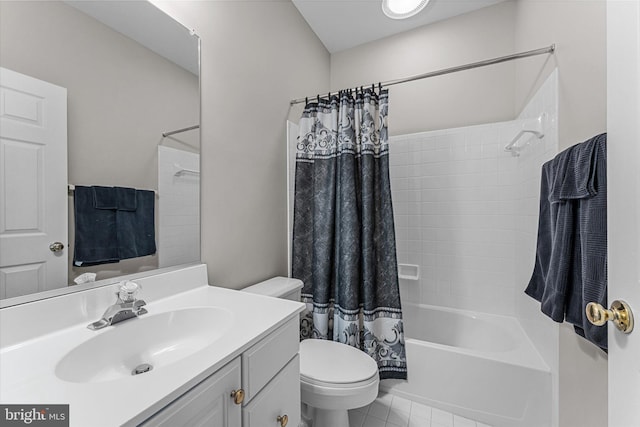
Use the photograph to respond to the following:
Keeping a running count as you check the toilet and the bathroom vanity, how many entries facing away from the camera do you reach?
0

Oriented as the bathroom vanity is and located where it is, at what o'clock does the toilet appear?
The toilet is roughly at 10 o'clock from the bathroom vanity.

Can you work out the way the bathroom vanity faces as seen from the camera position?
facing the viewer and to the right of the viewer

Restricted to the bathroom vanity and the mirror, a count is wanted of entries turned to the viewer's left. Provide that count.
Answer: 0

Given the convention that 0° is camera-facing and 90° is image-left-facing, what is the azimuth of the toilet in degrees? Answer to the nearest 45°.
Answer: approximately 315°

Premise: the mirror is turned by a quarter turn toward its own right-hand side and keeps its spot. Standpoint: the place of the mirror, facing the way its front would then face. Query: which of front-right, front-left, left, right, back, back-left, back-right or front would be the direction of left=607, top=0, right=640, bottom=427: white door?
left

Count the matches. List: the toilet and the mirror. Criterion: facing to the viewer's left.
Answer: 0

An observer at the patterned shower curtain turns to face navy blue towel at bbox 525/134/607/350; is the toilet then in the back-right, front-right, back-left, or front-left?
front-right

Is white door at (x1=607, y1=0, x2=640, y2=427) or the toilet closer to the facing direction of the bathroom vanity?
the white door

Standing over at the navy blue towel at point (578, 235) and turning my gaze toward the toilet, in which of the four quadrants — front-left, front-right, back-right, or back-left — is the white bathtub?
front-right

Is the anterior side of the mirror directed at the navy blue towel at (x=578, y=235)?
yes

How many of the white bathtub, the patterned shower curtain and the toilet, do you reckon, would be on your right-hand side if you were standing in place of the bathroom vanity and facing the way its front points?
0

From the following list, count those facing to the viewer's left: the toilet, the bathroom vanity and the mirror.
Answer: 0

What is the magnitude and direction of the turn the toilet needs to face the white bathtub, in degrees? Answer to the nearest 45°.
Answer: approximately 45° to its left

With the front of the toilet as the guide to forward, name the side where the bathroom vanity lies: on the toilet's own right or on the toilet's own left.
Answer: on the toilet's own right

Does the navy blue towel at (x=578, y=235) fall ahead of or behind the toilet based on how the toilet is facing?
ahead

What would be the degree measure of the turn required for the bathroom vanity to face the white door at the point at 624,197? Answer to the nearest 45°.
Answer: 0° — it already faces it
